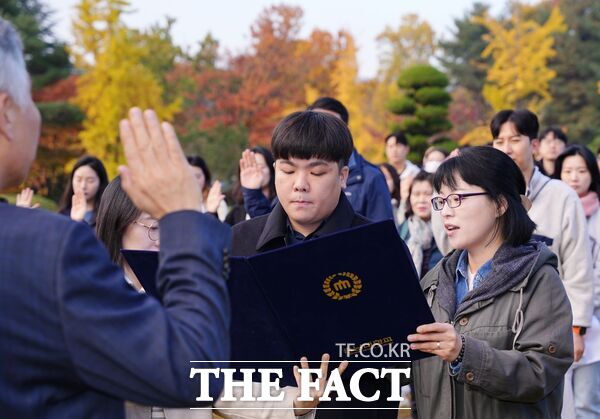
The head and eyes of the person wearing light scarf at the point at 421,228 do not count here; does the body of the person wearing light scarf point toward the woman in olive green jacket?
yes

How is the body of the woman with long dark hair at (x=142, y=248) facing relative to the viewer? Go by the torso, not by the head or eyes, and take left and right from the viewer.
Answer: facing to the right of the viewer

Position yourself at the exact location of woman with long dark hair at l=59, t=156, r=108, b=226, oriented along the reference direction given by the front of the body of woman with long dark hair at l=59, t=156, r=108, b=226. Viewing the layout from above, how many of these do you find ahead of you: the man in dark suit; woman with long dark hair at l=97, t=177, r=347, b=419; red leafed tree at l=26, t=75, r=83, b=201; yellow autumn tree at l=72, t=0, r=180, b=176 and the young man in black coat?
3

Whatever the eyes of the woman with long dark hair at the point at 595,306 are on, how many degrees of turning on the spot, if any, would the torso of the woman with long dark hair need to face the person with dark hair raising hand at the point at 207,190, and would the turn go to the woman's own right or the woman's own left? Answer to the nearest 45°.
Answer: approximately 90° to the woman's own right

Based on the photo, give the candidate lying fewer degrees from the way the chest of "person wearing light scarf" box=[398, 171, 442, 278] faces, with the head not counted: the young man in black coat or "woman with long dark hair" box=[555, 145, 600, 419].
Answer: the young man in black coat

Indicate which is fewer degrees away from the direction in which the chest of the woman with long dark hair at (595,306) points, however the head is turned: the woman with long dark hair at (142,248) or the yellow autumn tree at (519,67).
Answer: the woman with long dark hair

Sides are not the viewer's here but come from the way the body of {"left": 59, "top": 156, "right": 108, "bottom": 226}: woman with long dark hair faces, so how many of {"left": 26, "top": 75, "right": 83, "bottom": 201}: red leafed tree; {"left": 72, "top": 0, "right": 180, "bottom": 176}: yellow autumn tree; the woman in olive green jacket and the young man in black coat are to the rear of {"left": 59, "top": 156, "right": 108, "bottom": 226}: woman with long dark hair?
2
